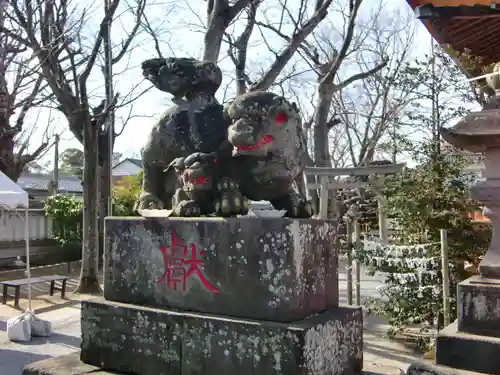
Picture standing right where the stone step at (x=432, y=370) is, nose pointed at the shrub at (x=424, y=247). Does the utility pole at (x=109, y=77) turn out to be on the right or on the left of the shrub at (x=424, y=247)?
left

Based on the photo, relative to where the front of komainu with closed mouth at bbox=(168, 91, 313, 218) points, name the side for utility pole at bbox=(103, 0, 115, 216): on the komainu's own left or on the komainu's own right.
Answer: on the komainu's own right
